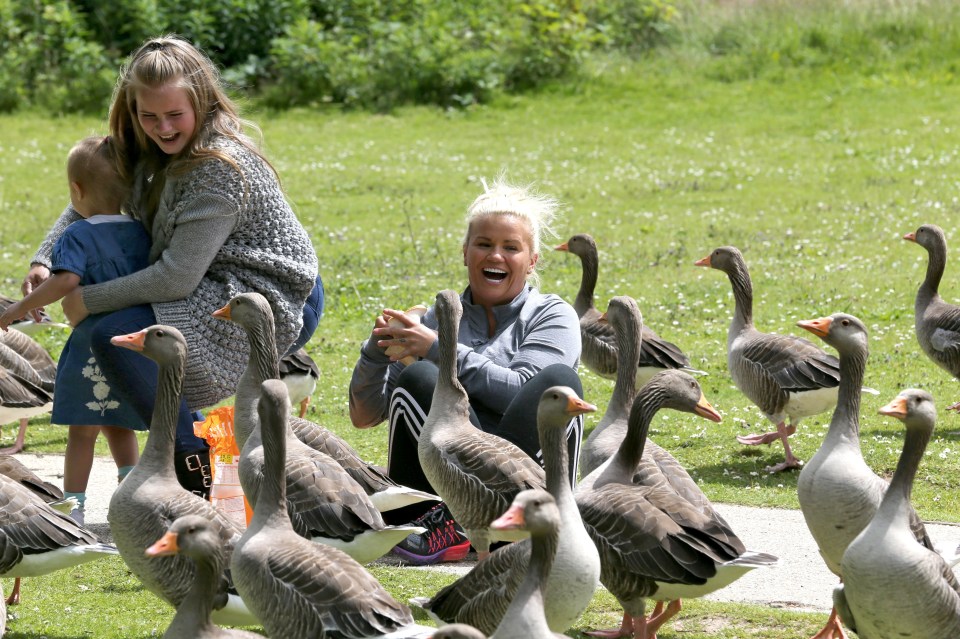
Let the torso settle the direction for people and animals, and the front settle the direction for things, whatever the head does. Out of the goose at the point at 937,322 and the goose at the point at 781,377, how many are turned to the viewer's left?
2

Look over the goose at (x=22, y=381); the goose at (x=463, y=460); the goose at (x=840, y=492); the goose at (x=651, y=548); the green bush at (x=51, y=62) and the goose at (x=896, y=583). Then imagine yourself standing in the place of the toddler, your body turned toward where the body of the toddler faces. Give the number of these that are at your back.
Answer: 4

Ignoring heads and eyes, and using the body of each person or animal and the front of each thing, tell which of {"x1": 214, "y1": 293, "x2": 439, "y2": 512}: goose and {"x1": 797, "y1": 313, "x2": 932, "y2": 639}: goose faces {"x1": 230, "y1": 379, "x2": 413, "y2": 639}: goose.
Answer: {"x1": 797, "y1": 313, "x2": 932, "y2": 639}: goose

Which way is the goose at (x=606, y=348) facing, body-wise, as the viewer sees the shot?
to the viewer's left

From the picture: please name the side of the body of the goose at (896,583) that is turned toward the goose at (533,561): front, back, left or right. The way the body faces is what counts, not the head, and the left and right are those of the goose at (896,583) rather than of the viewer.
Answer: front

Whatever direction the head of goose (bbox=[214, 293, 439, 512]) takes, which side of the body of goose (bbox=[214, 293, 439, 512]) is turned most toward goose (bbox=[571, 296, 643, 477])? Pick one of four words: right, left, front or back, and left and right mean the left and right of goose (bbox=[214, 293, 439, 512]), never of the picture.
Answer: back

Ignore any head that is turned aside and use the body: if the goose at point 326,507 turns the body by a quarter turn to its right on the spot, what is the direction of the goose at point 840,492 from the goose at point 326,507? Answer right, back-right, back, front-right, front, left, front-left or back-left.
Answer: right

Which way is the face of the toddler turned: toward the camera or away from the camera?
away from the camera

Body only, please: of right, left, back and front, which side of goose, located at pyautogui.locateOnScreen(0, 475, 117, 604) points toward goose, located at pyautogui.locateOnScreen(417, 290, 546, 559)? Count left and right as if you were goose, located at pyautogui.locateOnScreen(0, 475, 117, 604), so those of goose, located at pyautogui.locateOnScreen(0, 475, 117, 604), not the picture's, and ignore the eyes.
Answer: back

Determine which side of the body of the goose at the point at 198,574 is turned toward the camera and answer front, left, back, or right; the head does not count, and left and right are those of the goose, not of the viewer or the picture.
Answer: left

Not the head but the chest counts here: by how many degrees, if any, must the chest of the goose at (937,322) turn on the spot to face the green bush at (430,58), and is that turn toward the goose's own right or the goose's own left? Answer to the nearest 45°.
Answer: approximately 45° to the goose's own right

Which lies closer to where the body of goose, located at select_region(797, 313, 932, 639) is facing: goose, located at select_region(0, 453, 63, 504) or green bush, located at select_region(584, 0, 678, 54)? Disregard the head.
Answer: the goose

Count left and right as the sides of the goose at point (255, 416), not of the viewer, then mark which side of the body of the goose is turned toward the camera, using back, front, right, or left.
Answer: left

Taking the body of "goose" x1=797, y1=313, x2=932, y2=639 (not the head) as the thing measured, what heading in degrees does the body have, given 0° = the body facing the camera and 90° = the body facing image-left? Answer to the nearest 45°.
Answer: approximately 45°

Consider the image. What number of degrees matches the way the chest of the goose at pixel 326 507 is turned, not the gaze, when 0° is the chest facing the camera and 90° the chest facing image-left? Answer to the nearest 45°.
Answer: approximately 90°

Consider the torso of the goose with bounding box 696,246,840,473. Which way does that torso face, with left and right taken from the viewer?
facing to the left of the viewer

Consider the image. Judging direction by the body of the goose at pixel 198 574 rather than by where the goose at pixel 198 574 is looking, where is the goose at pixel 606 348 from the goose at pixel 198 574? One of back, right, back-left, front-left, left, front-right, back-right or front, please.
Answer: back-right

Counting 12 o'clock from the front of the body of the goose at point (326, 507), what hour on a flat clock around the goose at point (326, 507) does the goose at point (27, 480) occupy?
the goose at point (27, 480) is roughly at 1 o'clock from the goose at point (326, 507).
